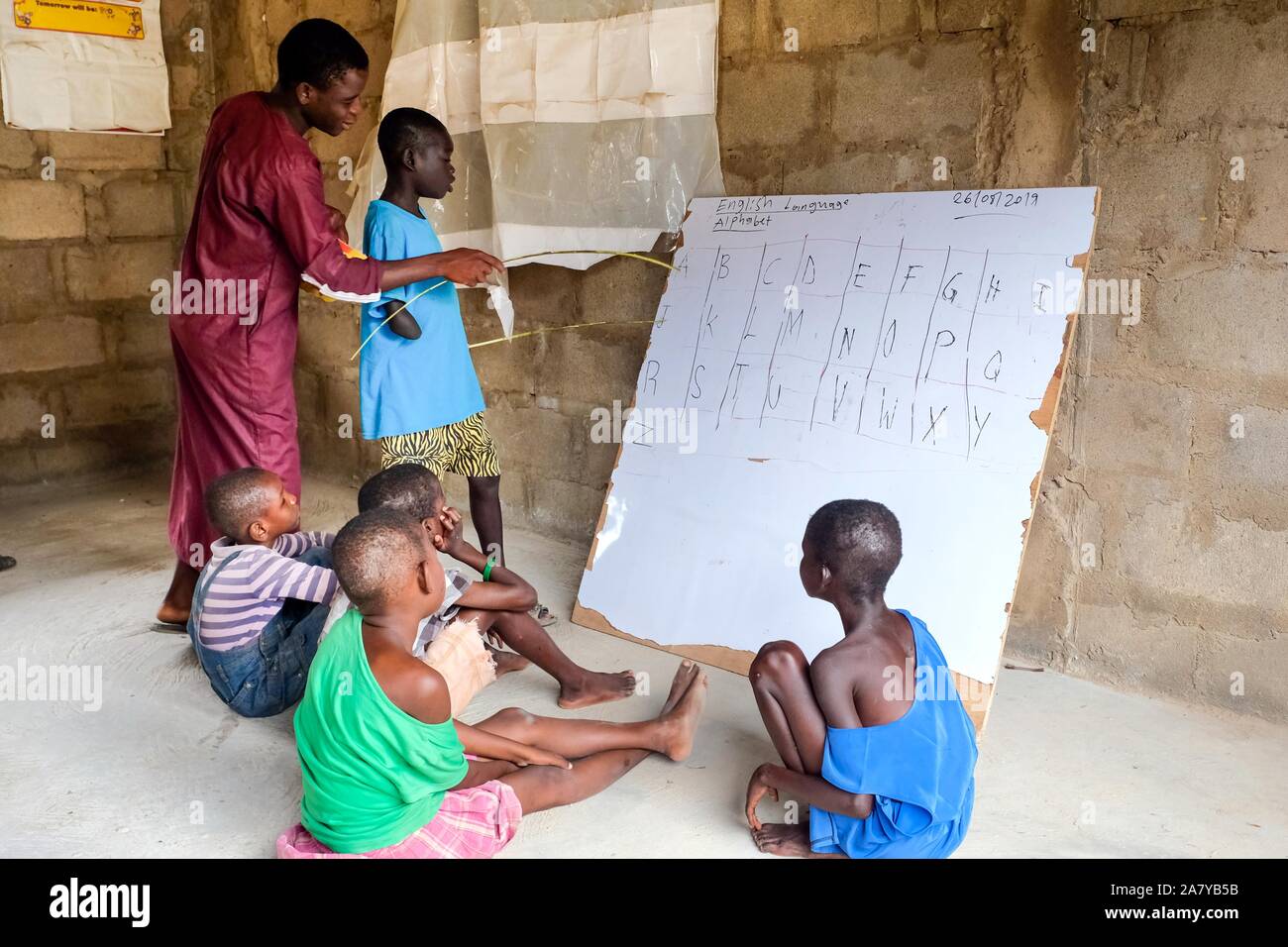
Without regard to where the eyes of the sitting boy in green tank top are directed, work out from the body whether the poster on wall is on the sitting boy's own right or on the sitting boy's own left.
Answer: on the sitting boy's own left

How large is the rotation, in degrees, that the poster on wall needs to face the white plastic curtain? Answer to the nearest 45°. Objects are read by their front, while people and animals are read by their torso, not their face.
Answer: approximately 45° to its left

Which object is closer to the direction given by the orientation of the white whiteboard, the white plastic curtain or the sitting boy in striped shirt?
the sitting boy in striped shirt

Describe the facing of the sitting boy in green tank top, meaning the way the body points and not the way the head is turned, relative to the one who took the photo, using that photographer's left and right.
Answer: facing away from the viewer and to the right of the viewer

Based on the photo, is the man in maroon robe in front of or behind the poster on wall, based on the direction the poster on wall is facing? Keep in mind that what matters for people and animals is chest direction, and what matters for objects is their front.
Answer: in front

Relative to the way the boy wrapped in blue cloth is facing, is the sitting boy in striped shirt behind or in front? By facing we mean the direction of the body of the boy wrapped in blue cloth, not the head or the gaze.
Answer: in front

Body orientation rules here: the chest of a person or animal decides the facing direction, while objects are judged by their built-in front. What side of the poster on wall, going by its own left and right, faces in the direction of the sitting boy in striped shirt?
front

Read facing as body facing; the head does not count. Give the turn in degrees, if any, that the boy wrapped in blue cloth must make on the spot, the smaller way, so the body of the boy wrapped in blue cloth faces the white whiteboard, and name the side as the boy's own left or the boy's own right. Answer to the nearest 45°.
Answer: approximately 45° to the boy's own right

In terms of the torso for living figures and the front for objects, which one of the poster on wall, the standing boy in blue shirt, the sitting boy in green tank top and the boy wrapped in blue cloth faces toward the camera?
the poster on wall

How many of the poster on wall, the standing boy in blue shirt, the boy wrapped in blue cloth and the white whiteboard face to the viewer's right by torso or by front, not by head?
1

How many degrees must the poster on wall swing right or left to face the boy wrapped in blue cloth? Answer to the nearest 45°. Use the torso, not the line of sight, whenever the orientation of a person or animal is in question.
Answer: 0° — it already faces them

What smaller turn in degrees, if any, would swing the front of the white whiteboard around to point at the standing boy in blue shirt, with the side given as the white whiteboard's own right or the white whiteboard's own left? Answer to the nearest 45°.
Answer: approximately 45° to the white whiteboard's own right

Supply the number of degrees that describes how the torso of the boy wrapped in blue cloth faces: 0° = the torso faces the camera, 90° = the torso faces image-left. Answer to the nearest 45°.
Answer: approximately 135°

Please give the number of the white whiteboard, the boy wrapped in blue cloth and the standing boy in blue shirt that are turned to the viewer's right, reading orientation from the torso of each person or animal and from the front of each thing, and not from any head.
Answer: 1

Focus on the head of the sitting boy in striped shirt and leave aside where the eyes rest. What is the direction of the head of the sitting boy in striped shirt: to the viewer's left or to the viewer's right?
to the viewer's right

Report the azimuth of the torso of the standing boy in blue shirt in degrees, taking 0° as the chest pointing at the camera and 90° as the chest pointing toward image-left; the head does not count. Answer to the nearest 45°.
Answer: approximately 270°

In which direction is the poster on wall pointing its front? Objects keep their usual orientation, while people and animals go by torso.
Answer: toward the camera
